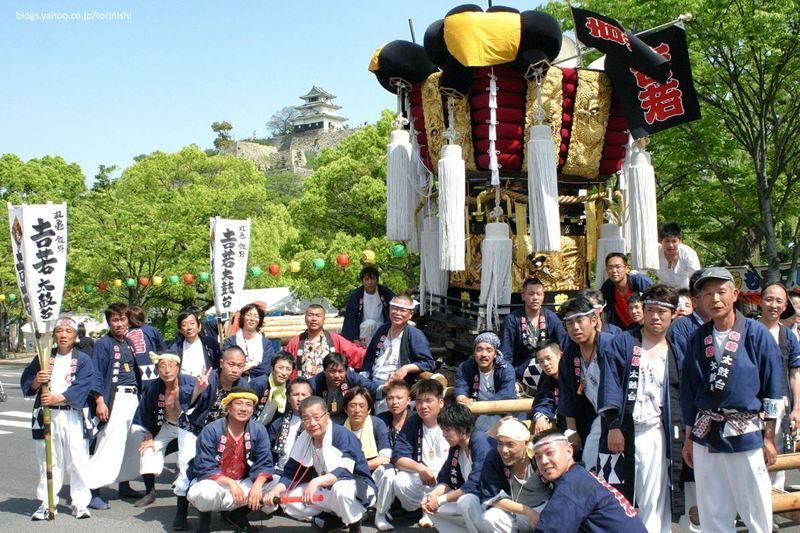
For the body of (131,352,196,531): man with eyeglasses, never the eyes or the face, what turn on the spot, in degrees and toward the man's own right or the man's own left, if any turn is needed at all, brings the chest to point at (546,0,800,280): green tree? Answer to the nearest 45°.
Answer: approximately 135° to the man's own left

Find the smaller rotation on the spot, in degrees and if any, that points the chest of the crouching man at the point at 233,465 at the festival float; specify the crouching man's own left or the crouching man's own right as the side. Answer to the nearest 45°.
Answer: approximately 135° to the crouching man's own left

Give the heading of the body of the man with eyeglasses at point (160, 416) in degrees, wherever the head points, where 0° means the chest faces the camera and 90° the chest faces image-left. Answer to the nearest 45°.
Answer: approximately 0°

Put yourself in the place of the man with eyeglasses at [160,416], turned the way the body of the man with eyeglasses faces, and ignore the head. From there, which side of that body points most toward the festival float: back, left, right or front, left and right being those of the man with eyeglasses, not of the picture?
left

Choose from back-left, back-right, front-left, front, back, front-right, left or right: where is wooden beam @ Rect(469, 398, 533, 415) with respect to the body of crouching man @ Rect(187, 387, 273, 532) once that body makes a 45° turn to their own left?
front-left

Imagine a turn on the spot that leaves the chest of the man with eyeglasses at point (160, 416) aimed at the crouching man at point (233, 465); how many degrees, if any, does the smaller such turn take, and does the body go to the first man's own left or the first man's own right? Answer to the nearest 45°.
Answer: approximately 45° to the first man's own left

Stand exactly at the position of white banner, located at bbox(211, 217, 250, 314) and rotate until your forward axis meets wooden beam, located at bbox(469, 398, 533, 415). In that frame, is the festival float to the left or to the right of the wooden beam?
left

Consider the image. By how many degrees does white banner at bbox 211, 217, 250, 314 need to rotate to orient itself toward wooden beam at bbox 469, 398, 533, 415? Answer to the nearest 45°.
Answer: approximately 45° to its left

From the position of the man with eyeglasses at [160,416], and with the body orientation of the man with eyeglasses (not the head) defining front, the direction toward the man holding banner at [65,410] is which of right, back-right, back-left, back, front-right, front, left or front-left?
right

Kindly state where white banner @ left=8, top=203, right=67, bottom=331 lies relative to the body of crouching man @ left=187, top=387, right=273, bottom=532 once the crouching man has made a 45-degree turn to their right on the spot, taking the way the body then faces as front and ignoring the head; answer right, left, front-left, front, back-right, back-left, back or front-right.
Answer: right

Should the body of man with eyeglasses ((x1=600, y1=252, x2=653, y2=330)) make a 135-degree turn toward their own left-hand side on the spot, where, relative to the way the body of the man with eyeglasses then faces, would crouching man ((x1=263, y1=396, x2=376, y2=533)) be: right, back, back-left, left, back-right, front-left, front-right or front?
back
